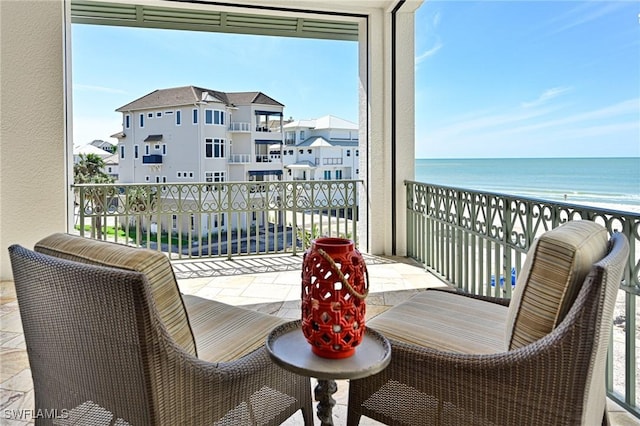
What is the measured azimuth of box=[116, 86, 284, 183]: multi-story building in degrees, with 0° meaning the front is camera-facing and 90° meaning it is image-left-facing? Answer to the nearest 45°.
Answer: approximately 315°

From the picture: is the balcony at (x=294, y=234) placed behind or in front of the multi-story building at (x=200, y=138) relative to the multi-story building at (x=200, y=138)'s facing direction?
in front

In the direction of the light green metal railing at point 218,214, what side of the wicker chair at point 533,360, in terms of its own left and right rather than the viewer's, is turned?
front

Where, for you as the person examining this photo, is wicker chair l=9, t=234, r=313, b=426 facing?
facing away from the viewer and to the right of the viewer

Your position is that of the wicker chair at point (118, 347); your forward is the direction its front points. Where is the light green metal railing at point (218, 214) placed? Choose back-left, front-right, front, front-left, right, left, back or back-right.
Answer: front-left

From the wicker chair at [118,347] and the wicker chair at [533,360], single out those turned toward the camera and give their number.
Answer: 0

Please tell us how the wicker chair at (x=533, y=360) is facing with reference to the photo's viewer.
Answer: facing away from the viewer and to the left of the viewer
